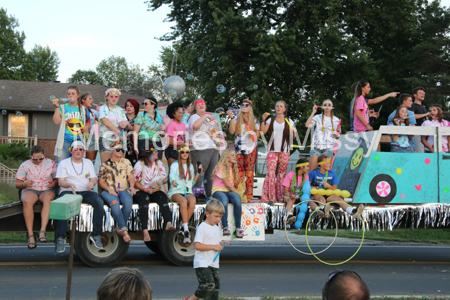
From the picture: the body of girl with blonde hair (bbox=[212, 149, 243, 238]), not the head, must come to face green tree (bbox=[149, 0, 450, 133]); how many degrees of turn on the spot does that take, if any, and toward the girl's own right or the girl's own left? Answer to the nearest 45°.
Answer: approximately 135° to the girl's own left

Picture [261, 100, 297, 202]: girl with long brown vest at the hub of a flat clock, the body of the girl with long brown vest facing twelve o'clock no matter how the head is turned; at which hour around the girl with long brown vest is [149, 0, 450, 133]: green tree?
The green tree is roughly at 6 o'clock from the girl with long brown vest.

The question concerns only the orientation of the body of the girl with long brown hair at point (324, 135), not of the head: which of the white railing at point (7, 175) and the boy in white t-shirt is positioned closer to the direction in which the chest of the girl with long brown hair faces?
the boy in white t-shirt

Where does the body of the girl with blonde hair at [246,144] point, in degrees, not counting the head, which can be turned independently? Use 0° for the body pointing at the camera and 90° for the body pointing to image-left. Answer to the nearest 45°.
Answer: approximately 0°

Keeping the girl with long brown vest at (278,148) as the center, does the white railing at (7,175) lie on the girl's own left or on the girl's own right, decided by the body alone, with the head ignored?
on the girl's own right

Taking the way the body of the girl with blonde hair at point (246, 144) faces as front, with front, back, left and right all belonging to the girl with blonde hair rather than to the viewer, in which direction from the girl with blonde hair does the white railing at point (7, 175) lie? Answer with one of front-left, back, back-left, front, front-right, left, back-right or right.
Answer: back-right
